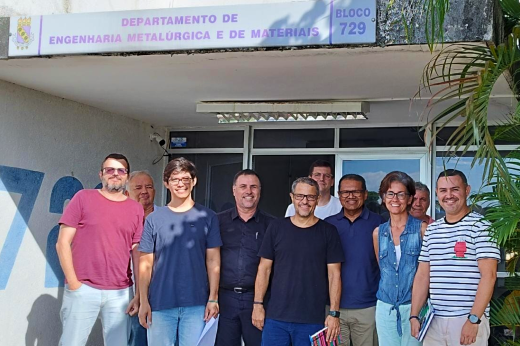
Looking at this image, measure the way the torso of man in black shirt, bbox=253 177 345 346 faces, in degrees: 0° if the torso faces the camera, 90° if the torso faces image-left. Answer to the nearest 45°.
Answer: approximately 0°

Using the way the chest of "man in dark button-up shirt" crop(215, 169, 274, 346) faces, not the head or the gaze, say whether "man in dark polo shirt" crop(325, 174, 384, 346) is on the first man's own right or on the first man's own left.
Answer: on the first man's own left

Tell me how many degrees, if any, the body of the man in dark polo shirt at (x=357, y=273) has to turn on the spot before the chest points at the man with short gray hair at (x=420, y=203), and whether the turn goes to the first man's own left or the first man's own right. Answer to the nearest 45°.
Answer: approximately 135° to the first man's own left

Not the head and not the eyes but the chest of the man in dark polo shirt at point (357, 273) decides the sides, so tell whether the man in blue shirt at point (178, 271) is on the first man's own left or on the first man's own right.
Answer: on the first man's own right

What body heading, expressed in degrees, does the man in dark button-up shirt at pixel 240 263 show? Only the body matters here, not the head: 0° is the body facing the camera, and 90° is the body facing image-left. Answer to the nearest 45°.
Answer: approximately 0°

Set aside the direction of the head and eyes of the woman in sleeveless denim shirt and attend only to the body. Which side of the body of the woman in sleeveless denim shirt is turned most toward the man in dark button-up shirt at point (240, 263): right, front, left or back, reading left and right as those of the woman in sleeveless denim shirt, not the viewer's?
right

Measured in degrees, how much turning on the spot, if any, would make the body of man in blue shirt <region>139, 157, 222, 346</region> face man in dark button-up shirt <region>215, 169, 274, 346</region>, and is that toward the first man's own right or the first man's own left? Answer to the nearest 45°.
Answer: approximately 90° to the first man's own left
